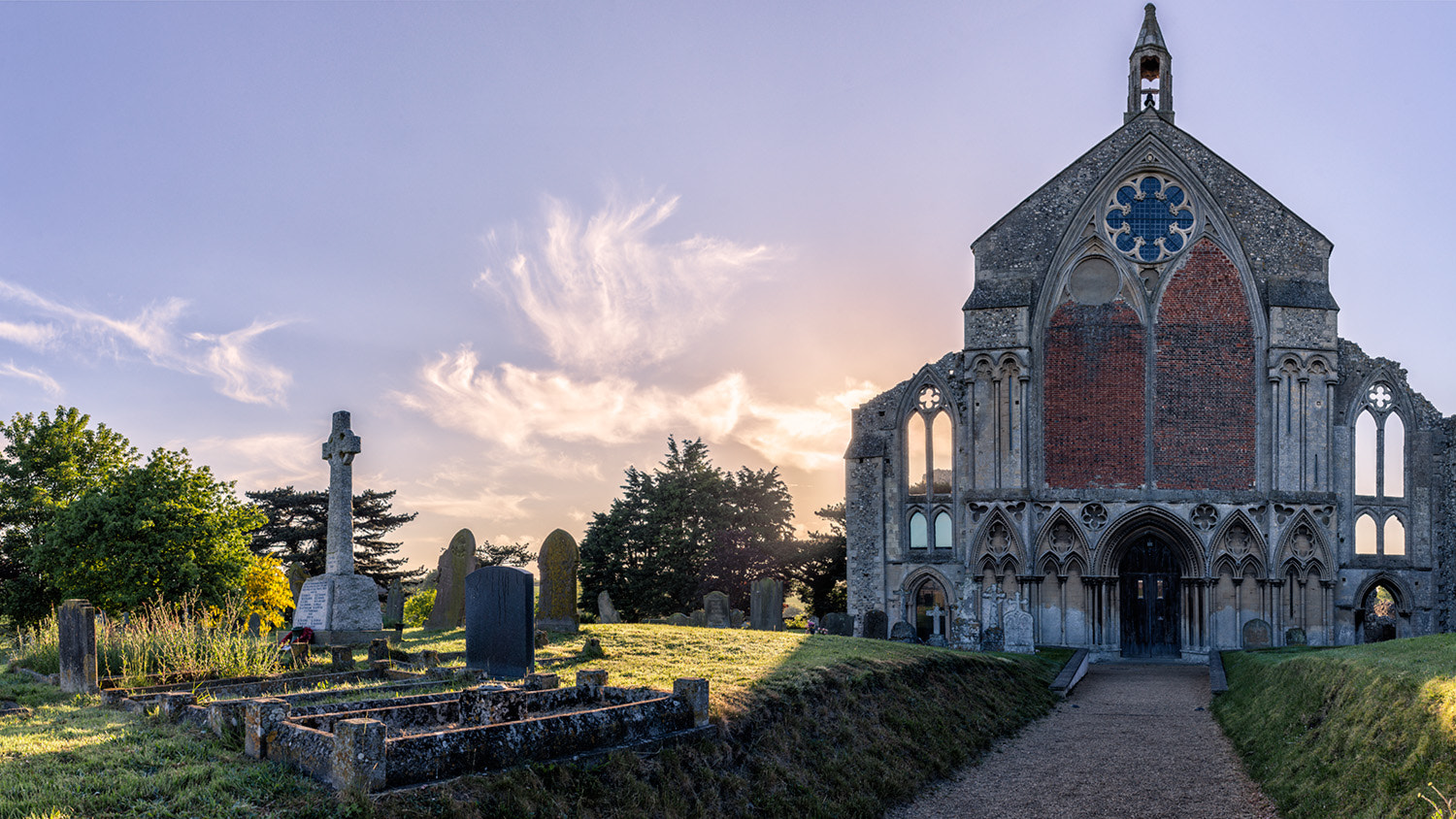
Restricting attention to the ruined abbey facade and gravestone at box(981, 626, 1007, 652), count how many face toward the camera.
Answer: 2

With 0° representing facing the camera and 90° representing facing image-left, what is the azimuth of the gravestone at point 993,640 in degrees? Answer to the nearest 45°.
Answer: approximately 0°

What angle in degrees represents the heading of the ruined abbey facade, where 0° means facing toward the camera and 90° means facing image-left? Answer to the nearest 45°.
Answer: approximately 0°

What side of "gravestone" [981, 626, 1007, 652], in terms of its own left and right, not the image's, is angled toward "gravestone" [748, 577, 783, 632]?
right

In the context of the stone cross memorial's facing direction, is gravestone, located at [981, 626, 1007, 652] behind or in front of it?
behind
